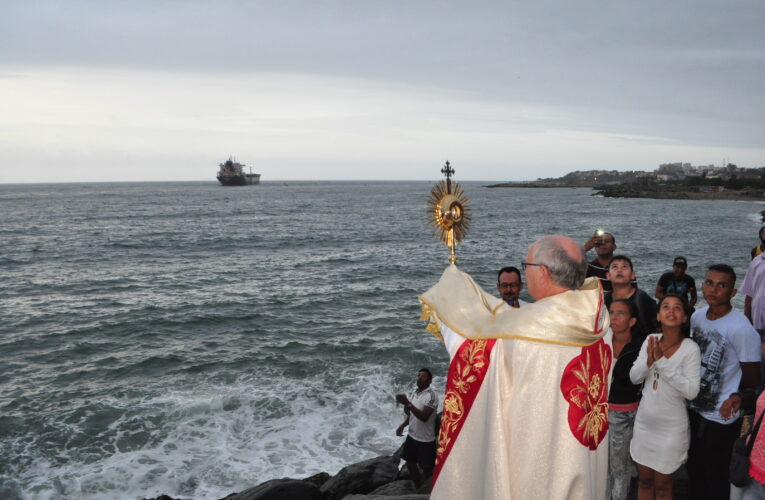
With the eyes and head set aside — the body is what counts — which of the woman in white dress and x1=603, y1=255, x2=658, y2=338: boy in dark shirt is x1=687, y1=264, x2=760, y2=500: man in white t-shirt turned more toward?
the woman in white dress

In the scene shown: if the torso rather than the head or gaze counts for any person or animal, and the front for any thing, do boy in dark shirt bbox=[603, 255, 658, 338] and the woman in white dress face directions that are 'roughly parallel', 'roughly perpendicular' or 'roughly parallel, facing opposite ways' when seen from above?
roughly parallel

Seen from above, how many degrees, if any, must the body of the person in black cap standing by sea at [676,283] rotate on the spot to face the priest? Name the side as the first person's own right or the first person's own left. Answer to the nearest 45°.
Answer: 0° — they already face them

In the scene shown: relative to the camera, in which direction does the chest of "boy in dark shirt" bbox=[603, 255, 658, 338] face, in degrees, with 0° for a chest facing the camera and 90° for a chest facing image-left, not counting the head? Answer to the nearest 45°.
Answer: approximately 45°

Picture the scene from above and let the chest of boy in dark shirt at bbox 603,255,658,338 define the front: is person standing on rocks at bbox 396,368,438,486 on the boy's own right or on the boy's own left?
on the boy's own right

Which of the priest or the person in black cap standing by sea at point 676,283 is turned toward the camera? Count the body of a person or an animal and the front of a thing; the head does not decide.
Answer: the person in black cap standing by sea

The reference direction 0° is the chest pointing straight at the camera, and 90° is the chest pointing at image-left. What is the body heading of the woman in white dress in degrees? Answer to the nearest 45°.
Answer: approximately 45°

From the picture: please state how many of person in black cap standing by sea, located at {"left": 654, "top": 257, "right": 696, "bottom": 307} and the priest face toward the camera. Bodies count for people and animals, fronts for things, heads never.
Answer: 1

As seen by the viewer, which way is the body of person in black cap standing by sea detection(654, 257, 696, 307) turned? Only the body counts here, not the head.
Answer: toward the camera

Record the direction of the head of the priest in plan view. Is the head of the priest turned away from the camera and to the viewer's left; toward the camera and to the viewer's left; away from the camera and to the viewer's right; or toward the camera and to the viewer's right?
away from the camera and to the viewer's left

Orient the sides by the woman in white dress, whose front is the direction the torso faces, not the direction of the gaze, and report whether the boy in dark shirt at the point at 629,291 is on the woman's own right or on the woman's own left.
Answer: on the woman's own right

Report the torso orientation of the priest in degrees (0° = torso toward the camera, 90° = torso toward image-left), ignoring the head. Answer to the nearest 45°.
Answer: approximately 135°
